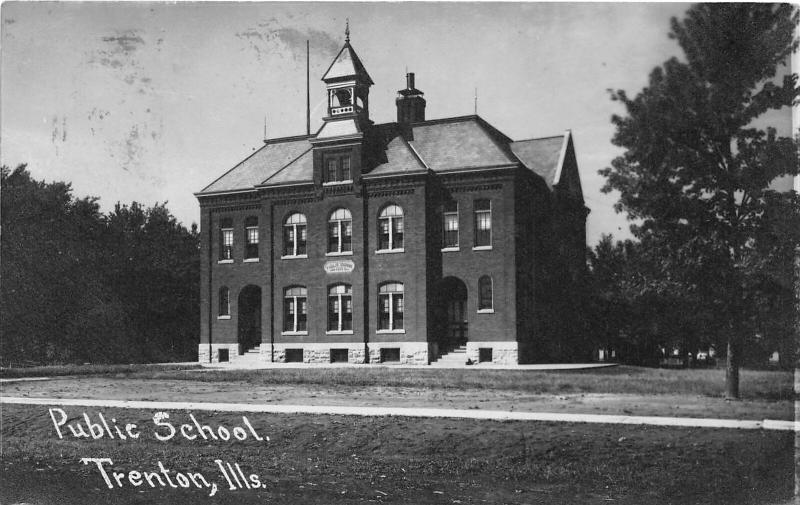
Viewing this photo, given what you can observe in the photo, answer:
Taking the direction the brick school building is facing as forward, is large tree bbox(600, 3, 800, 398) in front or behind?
in front

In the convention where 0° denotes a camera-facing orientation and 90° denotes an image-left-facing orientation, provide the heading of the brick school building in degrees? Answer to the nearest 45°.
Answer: approximately 0°
